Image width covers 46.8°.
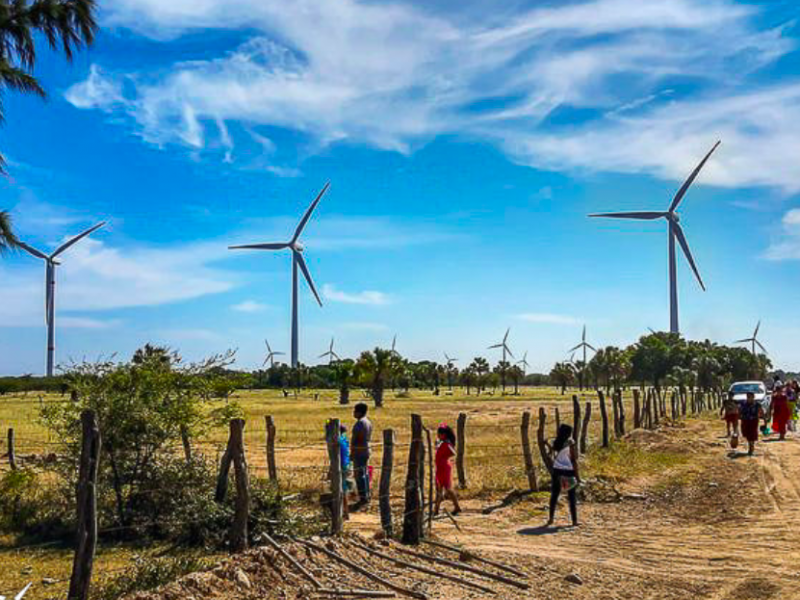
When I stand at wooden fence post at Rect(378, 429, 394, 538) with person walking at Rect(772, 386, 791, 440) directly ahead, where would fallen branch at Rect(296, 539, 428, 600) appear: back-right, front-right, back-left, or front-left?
back-right

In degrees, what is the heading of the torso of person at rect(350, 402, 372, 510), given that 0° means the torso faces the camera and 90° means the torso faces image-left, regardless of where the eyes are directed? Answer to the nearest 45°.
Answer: approximately 90°

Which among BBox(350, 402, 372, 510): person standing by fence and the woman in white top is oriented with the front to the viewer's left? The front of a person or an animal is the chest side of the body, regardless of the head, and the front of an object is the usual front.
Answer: the person standing by fence

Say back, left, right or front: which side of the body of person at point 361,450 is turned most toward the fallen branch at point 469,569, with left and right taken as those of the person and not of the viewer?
left

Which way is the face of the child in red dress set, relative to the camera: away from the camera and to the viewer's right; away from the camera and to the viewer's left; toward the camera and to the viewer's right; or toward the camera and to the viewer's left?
toward the camera and to the viewer's left

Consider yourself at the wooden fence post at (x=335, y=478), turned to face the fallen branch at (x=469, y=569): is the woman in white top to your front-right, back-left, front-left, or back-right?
front-left

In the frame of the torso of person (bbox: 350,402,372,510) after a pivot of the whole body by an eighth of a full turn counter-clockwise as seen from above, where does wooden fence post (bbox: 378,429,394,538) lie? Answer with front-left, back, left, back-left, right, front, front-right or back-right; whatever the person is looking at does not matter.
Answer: front-left

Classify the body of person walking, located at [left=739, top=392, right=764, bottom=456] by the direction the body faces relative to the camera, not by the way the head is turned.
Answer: toward the camera

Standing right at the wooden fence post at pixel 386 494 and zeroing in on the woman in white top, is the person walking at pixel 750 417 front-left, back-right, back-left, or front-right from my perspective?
front-left
